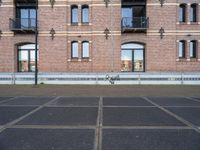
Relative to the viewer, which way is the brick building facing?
toward the camera
